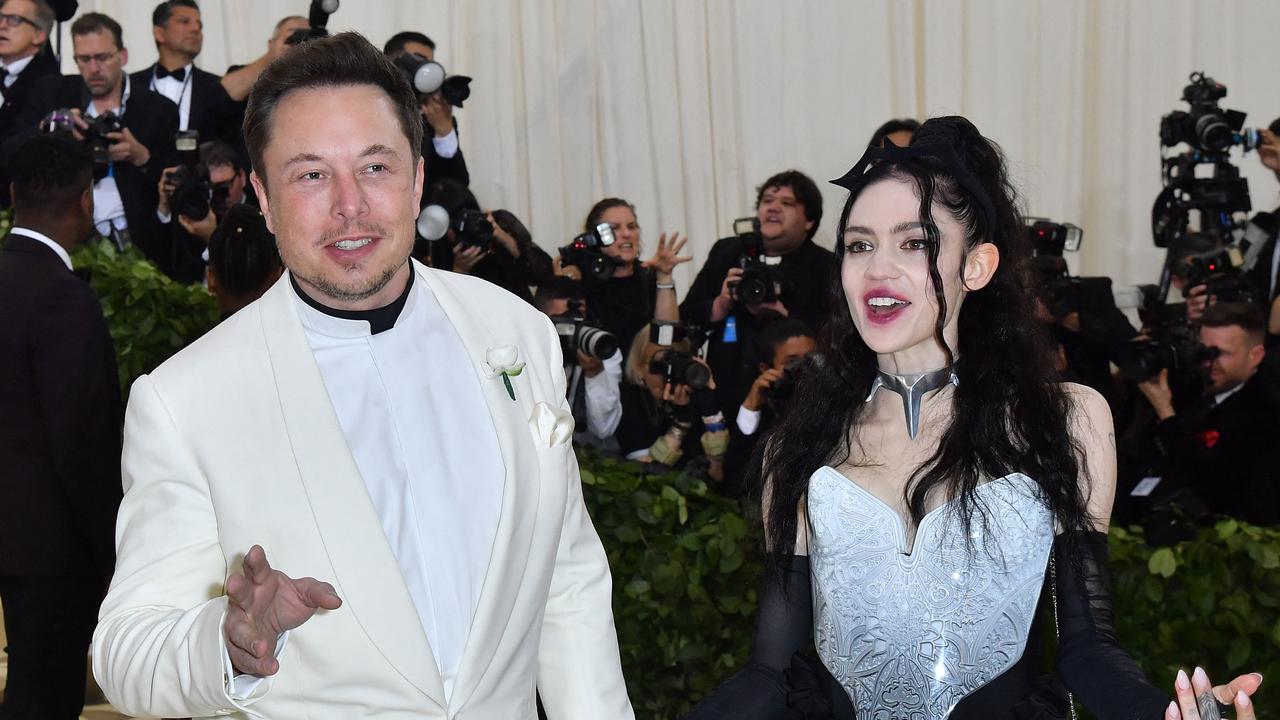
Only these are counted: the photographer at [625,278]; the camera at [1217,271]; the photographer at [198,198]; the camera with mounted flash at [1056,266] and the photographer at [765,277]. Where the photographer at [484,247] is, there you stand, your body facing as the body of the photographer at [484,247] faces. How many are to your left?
4

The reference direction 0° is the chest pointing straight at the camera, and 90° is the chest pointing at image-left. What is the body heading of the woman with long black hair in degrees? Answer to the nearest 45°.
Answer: approximately 0°

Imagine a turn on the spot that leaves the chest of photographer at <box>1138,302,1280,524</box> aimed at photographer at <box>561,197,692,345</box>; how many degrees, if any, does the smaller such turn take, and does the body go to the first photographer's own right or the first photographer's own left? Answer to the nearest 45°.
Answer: approximately 45° to the first photographer's own right

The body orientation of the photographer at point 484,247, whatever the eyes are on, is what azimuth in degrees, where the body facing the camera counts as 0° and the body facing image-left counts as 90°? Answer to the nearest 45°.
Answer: approximately 0°

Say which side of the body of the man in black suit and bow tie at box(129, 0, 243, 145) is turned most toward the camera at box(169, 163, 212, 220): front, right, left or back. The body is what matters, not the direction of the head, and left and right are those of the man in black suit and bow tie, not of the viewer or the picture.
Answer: front

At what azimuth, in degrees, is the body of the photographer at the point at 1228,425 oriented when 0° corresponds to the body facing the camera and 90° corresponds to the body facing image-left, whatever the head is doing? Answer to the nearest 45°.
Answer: approximately 45°

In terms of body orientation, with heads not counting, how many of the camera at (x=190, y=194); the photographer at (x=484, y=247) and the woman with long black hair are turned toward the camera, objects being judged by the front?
3

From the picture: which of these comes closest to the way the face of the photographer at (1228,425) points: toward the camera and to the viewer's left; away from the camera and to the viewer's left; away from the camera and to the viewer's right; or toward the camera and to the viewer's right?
toward the camera and to the viewer's left

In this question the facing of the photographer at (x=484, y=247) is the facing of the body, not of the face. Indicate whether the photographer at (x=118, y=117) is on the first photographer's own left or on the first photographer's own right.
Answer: on the first photographer's own right

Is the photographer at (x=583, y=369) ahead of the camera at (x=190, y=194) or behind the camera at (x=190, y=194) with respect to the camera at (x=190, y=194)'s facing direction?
ahead

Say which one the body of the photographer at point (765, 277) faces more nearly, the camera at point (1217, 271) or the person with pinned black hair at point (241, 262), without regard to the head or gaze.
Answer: the person with pinned black hair

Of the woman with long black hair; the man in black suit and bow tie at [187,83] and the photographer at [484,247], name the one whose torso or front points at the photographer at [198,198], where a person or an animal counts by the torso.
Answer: the man in black suit and bow tie at [187,83]

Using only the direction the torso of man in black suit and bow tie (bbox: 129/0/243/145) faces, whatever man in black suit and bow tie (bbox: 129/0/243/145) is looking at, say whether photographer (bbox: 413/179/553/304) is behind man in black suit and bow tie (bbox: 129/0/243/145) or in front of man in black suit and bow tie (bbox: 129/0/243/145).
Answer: in front

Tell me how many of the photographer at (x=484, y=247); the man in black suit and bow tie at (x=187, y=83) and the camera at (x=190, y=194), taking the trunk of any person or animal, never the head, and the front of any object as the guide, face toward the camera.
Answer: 3
